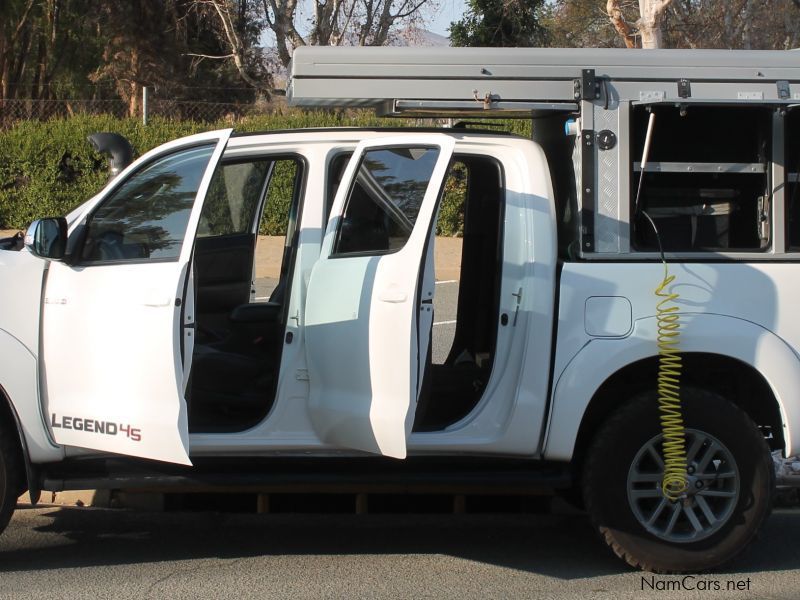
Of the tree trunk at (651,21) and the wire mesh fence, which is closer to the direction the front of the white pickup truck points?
the wire mesh fence

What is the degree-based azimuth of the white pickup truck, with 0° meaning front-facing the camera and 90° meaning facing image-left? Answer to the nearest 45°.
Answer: approximately 90°

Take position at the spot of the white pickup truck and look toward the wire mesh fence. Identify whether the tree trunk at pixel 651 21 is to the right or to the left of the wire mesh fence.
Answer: right

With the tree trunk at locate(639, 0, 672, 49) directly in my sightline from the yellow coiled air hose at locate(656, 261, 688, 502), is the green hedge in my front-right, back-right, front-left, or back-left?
front-left

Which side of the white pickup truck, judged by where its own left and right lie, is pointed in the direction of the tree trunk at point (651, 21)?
right

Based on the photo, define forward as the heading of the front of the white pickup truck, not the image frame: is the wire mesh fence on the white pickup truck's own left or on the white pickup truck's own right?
on the white pickup truck's own right
